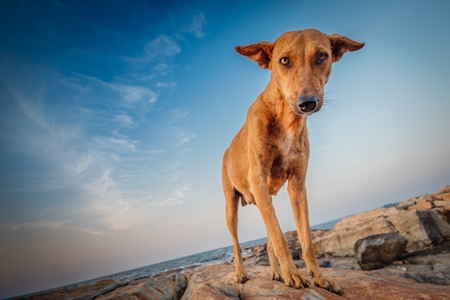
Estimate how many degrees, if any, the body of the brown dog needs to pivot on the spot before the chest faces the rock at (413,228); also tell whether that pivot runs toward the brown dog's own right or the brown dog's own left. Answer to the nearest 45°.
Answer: approximately 135° to the brown dog's own left

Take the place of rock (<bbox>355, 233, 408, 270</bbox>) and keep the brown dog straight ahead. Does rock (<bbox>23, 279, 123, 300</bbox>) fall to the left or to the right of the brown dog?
right

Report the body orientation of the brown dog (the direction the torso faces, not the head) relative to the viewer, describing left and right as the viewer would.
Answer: facing the viewer and to the right of the viewer

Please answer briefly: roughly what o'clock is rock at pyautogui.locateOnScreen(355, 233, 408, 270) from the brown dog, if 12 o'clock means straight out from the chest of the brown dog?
The rock is roughly at 8 o'clock from the brown dog.

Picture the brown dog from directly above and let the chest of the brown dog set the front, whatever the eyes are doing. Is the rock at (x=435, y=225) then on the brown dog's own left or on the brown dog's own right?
on the brown dog's own left
